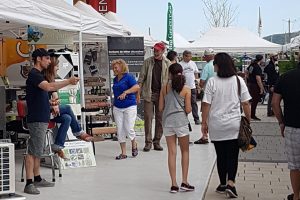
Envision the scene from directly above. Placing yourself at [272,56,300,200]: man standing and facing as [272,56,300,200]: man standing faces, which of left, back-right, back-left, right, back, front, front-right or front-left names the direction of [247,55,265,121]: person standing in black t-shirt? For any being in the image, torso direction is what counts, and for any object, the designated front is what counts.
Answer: front

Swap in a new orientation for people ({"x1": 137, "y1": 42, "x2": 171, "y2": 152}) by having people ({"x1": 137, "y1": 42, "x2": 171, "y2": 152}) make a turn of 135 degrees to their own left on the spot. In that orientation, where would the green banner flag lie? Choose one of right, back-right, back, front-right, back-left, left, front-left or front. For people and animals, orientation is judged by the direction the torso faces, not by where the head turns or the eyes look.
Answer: front-left

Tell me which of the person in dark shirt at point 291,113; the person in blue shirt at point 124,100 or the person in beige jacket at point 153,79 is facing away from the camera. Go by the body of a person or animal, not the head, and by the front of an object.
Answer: the person in dark shirt at point 291,113

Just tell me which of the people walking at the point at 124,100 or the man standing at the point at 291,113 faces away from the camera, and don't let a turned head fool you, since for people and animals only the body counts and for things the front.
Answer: the man standing at the point at 291,113

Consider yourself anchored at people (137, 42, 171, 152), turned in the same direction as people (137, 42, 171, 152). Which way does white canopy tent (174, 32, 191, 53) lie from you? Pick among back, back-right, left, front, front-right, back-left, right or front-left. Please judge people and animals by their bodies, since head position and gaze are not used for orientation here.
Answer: back

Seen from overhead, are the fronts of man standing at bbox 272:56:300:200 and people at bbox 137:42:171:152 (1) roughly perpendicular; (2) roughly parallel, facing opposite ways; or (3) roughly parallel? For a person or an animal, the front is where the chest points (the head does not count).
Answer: roughly parallel, facing opposite ways

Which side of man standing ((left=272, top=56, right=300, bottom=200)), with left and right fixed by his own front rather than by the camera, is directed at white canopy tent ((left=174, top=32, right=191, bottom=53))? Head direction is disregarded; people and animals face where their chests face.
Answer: front

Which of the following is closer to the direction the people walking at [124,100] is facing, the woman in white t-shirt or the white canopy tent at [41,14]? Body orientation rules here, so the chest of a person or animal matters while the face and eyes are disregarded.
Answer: the white canopy tent

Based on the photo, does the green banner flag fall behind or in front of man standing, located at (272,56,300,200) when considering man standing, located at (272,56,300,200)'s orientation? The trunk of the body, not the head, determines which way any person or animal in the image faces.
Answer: in front

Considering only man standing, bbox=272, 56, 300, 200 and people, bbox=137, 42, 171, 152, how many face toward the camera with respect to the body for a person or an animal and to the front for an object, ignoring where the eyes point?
1

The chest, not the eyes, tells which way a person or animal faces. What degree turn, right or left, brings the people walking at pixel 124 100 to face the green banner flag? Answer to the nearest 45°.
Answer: approximately 135° to their right

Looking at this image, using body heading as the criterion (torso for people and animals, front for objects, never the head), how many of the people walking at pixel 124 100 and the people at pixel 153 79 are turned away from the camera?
0

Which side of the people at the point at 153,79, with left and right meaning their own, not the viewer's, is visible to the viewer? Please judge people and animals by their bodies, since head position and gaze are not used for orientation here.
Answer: front

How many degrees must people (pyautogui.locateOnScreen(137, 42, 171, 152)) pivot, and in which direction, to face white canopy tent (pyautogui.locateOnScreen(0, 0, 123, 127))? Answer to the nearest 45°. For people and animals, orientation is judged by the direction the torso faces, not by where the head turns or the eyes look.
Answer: approximately 45° to their right

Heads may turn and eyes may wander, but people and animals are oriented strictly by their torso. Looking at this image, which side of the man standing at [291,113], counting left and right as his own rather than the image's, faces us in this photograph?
back
